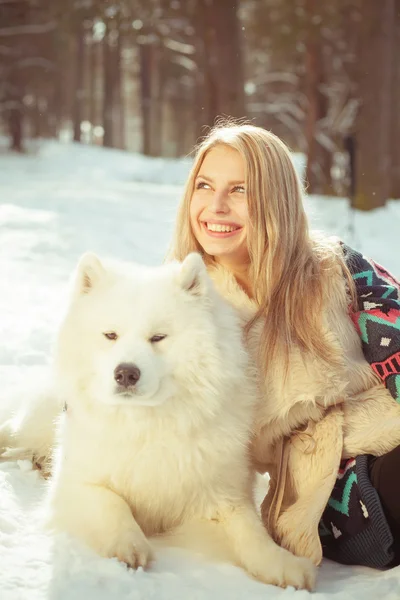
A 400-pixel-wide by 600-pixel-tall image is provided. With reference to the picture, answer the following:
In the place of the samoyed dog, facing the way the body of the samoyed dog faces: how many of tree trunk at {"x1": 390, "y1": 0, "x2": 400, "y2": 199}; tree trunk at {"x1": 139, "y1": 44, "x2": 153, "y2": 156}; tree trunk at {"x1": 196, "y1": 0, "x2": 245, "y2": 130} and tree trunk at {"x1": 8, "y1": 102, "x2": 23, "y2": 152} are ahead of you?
0

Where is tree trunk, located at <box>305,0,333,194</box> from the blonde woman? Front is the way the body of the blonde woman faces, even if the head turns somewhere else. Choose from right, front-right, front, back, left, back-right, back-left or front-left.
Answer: back-right

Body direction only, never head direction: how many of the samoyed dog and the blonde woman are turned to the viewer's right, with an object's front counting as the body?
0

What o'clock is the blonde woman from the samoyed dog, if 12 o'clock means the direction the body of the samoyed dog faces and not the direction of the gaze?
The blonde woman is roughly at 8 o'clock from the samoyed dog.

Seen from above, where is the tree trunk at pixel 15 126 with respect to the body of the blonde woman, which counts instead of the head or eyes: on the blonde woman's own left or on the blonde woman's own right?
on the blonde woman's own right

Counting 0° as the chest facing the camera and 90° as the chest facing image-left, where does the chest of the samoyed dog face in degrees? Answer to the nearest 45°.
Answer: approximately 0°

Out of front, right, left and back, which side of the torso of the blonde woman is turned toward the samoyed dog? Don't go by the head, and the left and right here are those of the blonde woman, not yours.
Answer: front

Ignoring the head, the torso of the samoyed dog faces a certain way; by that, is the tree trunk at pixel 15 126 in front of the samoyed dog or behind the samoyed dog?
behind

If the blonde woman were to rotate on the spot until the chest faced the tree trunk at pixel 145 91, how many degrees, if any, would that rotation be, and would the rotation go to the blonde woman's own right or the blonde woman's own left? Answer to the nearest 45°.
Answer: approximately 135° to the blonde woman's own right

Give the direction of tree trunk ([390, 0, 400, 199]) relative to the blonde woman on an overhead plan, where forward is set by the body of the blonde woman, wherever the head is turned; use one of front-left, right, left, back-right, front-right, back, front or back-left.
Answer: back-right

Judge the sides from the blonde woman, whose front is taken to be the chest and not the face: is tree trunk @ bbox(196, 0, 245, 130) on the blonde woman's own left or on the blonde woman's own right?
on the blonde woman's own right

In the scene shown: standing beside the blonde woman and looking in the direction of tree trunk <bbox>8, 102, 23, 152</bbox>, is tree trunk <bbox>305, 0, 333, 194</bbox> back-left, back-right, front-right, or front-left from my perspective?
front-right

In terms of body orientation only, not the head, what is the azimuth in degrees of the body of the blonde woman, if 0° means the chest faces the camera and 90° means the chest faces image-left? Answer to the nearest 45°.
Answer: approximately 45°
